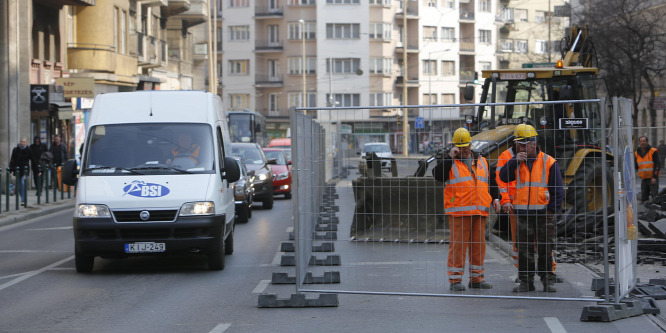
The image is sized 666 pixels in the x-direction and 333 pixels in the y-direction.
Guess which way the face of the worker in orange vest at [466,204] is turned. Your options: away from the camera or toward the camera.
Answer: toward the camera

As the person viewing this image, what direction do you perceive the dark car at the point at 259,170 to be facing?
facing the viewer

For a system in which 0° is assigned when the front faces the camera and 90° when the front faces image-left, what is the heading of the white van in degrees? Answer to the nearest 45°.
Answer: approximately 0°

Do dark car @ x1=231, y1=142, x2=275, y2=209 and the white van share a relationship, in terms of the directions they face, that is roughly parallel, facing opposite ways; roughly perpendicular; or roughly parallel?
roughly parallel

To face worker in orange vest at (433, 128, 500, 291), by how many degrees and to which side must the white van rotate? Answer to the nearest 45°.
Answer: approximately 45° to its left

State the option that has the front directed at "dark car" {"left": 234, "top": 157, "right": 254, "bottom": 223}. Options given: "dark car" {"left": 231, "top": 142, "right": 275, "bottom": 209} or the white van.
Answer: "dark car" {"left": 231, "top": 142, "right": 275, "bottom": 209}

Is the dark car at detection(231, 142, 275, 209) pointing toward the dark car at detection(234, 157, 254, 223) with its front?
yes

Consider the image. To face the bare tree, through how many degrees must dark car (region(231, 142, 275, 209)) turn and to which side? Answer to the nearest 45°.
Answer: approximately 135° to its left

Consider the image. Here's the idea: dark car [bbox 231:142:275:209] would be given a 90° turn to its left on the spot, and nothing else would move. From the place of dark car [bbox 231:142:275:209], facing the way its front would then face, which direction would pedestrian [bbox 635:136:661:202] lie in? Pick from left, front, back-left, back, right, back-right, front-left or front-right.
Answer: front

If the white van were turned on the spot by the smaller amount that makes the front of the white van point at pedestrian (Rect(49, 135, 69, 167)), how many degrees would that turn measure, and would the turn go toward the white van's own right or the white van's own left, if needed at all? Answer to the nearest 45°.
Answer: approximately 180°

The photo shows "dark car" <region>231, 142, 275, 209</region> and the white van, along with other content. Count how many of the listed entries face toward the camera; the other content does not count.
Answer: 2

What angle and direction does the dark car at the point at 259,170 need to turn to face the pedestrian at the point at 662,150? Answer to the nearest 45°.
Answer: approximately 90° to its left

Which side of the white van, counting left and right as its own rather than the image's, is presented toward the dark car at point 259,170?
back
